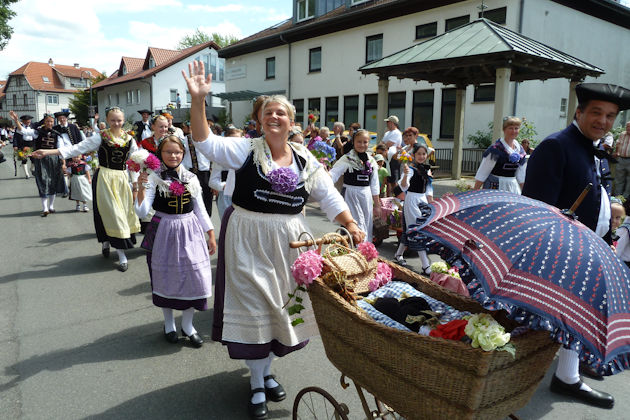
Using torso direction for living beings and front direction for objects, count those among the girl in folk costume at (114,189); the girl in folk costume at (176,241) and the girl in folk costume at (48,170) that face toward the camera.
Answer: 3

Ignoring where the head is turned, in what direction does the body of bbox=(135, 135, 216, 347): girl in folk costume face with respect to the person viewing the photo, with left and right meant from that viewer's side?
facing the viewer

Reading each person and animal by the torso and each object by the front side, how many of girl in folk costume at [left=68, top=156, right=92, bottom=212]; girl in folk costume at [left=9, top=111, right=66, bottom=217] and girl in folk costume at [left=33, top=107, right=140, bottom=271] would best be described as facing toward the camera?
3

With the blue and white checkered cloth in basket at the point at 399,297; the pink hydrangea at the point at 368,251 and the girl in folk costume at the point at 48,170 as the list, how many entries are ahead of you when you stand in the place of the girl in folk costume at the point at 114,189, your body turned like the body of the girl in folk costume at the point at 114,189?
2

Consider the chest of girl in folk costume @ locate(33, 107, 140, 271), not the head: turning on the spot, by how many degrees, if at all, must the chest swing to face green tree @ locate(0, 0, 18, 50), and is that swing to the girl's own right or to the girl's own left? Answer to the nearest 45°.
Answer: approximately 180°

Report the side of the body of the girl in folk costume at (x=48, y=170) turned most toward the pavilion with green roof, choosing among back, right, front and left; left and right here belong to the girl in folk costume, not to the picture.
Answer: left

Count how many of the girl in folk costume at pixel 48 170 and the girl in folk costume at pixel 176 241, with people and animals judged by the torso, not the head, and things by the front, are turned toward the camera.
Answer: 2

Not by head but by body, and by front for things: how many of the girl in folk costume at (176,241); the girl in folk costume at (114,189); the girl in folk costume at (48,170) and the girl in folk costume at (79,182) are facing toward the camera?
4

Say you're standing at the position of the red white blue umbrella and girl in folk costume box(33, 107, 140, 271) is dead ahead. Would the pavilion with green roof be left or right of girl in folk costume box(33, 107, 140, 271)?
right

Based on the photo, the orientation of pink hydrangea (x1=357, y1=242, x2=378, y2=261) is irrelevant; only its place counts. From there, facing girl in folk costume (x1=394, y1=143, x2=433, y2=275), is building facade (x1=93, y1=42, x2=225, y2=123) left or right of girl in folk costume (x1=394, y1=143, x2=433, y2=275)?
left

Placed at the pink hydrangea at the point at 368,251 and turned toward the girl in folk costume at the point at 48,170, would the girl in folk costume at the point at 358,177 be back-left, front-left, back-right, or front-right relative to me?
front-right

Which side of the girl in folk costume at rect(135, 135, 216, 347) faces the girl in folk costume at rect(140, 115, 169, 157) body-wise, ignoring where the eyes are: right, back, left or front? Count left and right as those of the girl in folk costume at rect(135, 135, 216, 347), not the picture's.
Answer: back

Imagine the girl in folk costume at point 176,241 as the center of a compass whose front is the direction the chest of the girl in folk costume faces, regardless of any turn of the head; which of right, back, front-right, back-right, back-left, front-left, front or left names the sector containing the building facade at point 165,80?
back

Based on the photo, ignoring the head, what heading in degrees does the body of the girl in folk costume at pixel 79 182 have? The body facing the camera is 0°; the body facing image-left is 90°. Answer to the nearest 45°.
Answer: approximately 0°

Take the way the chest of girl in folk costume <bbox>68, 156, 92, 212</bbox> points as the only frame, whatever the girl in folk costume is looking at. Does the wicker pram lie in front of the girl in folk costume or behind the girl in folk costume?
in front
